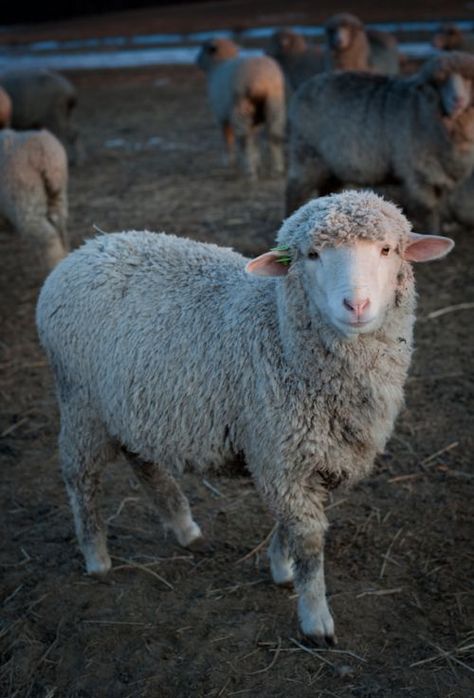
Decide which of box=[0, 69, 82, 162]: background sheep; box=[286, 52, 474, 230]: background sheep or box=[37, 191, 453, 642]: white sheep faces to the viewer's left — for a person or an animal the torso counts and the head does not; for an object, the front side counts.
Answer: box=[0, 69, 82, 162]: background sheep

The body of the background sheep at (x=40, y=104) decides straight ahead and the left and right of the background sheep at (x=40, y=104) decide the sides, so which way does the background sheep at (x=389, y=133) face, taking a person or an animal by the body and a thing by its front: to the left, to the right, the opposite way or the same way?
the opposite way

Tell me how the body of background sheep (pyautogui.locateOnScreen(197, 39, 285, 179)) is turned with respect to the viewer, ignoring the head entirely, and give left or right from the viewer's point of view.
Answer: facing away from the viewer and to the left of the viewer

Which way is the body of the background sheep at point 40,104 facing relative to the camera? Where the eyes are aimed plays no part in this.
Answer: to the viewer's left

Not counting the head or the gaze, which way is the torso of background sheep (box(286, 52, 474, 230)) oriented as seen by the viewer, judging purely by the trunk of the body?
to the viewer's right

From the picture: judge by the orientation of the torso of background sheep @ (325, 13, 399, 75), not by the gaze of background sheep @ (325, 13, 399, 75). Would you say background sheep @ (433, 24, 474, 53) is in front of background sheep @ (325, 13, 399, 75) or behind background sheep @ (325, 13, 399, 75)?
behind

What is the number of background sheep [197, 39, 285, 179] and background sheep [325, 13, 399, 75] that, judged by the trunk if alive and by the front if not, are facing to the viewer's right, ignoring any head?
0

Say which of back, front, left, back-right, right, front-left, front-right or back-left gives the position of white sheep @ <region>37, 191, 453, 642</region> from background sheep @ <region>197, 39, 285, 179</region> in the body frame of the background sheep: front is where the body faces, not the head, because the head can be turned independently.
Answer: back-left

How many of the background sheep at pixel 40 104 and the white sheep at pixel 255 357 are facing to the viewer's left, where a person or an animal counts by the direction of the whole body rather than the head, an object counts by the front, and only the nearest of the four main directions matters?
1

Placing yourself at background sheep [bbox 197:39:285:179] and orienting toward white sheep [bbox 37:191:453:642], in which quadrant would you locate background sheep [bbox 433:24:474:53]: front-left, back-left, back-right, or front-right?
back-left

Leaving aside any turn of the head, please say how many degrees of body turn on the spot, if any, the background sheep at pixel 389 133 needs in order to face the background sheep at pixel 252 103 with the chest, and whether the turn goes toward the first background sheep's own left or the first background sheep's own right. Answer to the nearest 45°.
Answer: approximately 135° to the first background sheep's own left

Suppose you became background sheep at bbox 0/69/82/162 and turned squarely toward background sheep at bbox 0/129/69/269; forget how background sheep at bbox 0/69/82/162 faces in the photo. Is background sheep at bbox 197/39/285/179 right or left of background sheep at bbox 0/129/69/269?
left

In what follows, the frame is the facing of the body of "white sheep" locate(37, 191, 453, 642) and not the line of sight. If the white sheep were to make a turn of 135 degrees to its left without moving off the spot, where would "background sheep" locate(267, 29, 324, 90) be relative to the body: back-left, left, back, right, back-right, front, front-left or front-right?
front

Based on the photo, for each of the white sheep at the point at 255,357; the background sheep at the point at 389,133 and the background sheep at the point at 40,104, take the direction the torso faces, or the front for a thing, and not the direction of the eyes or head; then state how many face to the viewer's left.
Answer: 1
